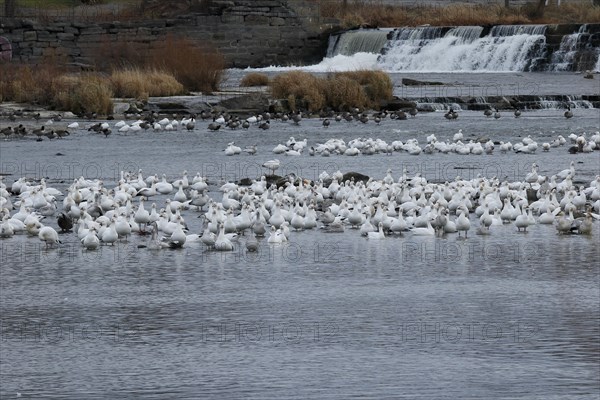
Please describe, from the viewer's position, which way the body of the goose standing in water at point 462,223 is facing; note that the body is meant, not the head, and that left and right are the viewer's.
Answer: facing the viewer

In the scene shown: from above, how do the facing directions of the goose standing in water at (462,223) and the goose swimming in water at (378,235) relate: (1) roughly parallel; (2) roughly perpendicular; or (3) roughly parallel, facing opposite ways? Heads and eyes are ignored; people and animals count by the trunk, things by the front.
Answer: roughly perpendicular

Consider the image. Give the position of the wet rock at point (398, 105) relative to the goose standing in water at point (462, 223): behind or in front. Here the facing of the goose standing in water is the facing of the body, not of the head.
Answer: behind

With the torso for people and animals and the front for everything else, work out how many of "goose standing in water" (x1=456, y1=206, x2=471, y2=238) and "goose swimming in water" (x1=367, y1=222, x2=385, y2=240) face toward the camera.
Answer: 1
